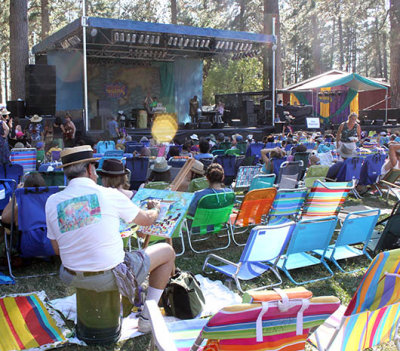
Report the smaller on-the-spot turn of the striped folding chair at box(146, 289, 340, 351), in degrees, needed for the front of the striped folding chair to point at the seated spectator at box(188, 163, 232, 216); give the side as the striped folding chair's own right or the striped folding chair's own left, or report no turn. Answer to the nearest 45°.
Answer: approximately 45° to the striped folding chair's own right

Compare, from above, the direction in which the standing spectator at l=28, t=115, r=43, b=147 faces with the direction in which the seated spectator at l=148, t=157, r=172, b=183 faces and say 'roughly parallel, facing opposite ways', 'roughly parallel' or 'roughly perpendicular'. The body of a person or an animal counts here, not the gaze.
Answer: roughly parallel

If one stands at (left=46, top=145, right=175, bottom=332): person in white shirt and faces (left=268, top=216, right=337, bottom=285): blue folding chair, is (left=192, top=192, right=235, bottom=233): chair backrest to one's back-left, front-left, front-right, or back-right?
front-left

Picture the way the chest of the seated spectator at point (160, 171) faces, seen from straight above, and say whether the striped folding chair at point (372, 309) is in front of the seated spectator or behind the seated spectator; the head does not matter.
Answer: behind

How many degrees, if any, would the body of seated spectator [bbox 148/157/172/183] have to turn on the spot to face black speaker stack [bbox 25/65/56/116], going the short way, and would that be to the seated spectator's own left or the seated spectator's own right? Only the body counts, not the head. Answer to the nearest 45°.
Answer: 0° — they already face it

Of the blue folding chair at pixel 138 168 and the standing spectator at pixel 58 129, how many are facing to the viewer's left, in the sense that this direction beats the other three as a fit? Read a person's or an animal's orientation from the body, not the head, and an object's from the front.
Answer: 0

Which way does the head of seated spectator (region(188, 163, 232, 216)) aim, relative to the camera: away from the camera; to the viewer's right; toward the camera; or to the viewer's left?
away from the camera

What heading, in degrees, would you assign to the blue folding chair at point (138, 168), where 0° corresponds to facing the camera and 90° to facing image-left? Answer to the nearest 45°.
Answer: approximately 180°

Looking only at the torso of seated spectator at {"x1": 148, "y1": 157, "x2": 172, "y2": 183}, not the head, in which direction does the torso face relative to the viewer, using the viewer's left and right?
facing away from the viewer

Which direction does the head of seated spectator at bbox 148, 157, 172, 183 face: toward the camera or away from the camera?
away from the camera

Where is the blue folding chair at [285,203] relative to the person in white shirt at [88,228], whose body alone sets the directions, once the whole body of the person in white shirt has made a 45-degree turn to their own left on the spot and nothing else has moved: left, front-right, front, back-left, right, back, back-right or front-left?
front-right

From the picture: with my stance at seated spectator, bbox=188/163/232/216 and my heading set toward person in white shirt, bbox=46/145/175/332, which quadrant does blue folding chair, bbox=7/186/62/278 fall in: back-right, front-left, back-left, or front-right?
front-right

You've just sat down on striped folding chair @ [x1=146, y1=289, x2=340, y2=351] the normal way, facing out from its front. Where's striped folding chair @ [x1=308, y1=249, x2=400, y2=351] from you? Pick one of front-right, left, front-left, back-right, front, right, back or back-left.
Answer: right

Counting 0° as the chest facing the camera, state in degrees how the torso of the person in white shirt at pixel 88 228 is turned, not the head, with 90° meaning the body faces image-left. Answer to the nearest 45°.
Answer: approximately 225°

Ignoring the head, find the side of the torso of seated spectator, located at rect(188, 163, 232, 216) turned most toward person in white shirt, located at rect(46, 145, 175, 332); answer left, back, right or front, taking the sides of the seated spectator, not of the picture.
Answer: back

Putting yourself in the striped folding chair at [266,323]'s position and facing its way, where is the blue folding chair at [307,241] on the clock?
The blue folding chair is roughly at 2 o'clock from the striped folding chair.
